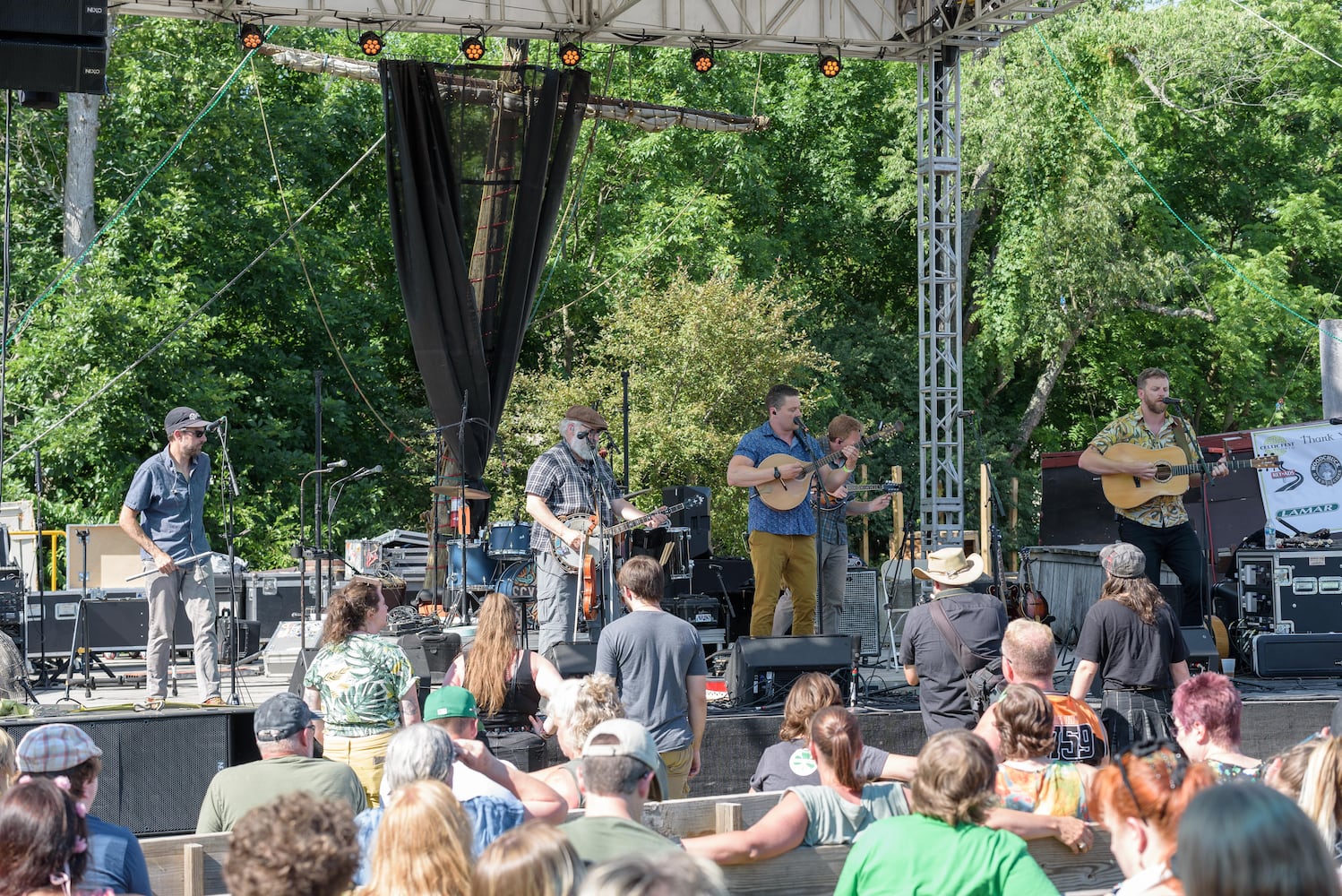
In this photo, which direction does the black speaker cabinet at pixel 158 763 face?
toward the camera

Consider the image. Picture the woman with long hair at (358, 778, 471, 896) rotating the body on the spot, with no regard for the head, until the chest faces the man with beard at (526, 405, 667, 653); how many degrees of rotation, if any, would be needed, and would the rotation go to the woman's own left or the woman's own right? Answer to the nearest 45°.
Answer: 0° — they already face them

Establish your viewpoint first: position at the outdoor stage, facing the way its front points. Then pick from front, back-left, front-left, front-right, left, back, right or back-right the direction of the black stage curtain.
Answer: back

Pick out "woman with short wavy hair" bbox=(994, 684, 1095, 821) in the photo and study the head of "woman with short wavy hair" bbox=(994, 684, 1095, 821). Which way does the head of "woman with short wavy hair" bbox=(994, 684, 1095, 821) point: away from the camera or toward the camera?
away from the camera

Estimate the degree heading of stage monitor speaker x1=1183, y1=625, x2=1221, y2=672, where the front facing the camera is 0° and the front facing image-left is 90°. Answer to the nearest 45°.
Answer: approximately 180°

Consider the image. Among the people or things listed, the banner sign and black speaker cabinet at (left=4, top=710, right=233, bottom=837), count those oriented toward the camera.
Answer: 2

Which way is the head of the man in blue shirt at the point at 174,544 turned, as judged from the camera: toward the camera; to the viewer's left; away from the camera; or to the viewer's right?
to the viewer's right

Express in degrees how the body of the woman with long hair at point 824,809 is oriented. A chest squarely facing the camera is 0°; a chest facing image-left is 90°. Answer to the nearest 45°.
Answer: approximately 180°

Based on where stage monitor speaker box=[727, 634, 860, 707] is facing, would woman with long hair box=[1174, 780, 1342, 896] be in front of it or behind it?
behind

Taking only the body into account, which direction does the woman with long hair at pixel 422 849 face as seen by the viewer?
away from the camera

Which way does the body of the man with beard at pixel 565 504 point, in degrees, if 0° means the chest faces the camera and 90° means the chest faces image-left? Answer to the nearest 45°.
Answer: approximately 315°

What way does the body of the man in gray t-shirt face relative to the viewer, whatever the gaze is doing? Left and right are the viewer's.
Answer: facing away from the viewer

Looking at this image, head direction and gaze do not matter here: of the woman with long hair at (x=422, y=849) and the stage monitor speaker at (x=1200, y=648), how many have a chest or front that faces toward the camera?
0

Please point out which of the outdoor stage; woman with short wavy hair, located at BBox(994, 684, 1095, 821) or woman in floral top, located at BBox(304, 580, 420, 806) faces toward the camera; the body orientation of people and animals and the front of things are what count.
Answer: the outdoor stage

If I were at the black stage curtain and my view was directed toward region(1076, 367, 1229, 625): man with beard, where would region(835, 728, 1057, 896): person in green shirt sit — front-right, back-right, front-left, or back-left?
front-right

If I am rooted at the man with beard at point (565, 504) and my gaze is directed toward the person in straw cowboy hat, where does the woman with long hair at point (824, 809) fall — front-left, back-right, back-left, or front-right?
front-right

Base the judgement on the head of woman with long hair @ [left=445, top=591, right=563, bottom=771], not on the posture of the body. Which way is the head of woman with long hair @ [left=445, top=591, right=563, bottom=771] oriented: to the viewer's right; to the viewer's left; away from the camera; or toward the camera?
away from the camera
